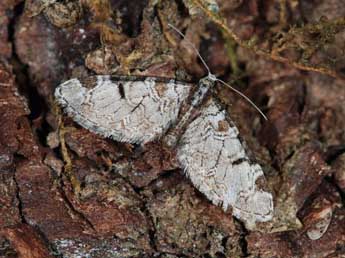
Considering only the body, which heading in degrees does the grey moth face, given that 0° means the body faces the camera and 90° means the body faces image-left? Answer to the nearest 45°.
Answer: approximately 225°
